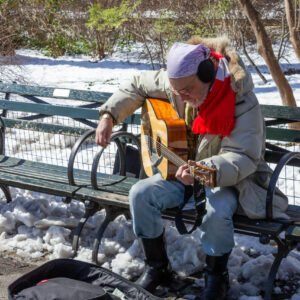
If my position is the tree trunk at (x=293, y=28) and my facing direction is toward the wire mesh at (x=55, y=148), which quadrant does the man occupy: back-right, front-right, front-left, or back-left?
front-left

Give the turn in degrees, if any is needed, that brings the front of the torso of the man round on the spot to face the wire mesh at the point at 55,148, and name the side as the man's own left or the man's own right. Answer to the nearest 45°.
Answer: approximately 90° to the man's own right

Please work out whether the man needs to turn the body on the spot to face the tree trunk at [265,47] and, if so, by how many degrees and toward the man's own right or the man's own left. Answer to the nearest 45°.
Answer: approximately 135° to the man's own right

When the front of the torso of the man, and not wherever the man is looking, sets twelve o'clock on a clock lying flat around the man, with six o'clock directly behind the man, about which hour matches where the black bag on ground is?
The black bag on ground is roughly at 1 o'clock from the man.

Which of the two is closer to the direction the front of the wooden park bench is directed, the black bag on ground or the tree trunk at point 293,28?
the black bag on ground

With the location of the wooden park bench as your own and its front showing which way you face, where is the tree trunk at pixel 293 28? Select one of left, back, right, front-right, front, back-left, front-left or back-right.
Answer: back

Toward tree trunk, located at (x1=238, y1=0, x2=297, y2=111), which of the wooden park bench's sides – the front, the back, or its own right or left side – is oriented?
back

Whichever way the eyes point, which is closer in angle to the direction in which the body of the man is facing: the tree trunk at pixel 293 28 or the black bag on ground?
the black bag on ground

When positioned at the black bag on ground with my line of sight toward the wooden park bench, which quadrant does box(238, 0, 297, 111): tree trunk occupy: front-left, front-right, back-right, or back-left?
front-right

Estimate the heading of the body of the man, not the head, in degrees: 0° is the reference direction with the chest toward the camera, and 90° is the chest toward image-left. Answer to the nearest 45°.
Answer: approximately 45°

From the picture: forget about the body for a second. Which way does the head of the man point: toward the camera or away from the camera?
toward the camera

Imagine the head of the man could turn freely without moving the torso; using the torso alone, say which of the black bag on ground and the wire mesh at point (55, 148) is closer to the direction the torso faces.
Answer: the black bag on ground
